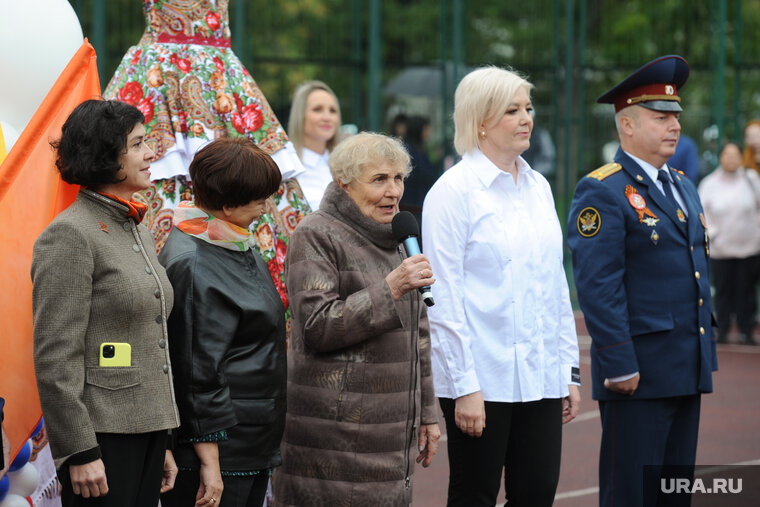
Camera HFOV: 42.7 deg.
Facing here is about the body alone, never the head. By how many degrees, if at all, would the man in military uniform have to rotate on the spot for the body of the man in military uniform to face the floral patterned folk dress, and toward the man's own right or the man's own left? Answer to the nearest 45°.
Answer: approximately 135° to the man's own right

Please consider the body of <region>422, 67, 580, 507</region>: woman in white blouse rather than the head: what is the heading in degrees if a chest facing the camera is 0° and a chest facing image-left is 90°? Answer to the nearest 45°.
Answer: approximately 315°

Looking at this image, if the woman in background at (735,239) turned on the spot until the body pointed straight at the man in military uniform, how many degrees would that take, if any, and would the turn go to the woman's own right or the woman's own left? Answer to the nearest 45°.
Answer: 0° — they already face them

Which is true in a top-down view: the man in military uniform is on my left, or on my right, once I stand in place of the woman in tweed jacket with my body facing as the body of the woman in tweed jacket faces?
on my left

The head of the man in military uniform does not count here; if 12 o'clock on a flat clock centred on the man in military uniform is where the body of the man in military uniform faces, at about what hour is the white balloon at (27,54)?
The white balloon is roughly at 4 o'clock from the man in military uniform.

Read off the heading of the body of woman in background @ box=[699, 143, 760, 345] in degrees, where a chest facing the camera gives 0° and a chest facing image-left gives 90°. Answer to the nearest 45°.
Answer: approximately 0°

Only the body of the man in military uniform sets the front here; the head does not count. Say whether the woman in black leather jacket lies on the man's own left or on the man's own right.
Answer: on the man's own right

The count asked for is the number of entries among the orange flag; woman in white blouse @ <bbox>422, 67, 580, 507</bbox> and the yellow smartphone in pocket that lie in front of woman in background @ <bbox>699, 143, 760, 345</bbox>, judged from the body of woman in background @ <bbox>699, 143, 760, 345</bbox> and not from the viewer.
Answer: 3
